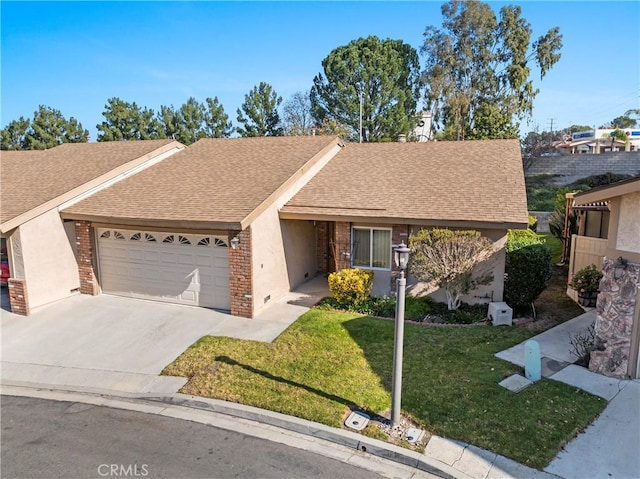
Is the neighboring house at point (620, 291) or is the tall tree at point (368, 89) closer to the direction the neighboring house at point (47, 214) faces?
the neighboring house

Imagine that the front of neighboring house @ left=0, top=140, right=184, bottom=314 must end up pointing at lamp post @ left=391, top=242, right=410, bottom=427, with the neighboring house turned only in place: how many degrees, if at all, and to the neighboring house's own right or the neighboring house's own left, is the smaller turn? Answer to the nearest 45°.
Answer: approximately 90° to the neighboring house's own left

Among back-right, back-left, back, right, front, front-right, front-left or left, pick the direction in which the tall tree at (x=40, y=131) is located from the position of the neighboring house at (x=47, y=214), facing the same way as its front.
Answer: back-right

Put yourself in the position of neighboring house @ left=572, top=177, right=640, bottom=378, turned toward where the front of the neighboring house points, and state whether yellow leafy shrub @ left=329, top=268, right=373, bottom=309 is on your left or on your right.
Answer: on your right

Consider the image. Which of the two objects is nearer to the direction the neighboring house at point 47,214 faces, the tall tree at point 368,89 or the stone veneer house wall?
the stone veneer house wall

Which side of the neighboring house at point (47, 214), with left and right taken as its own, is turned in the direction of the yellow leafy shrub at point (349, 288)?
left

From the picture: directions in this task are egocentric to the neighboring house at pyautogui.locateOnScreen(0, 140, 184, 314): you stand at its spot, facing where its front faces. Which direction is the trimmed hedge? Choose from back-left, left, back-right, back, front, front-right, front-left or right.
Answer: left

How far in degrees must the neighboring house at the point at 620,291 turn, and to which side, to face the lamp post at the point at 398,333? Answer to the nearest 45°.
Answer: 0° — it already faces it

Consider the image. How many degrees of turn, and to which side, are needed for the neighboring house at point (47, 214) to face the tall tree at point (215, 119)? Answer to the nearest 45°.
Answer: approximately 180°

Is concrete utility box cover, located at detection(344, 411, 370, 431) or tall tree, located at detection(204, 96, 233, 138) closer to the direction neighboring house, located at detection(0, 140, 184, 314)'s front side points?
the concrete utility box cover

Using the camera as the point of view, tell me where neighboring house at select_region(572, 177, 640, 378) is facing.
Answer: facing the viewer and to the left of the viewer

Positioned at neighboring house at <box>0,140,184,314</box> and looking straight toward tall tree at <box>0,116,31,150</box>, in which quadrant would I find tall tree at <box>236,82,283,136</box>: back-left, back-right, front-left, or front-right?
front-right
